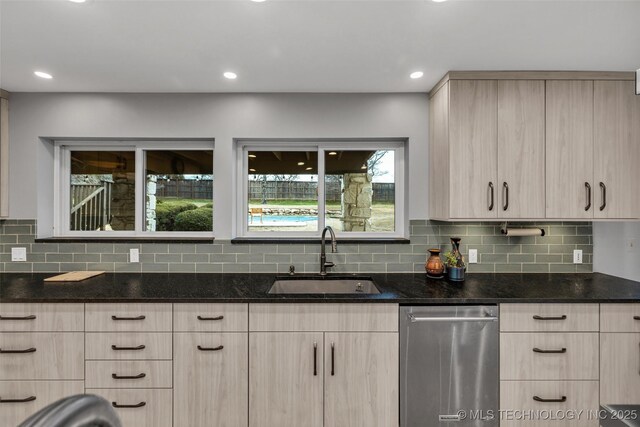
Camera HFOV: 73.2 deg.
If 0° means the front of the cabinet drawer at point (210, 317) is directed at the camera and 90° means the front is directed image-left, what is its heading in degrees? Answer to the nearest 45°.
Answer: approximately 0°

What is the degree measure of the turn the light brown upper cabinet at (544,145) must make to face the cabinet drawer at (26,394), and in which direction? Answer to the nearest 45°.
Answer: approximately 45° to its right

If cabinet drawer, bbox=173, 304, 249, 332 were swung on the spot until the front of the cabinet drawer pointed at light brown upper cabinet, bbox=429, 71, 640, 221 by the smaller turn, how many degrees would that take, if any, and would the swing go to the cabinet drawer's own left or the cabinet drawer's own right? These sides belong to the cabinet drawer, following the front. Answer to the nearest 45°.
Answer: approximately 90° to the cabinet drawer's own left

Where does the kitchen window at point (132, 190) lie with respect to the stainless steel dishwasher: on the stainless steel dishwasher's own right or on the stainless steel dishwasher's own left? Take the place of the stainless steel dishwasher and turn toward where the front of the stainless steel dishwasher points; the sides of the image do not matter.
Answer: on the stainless steel dishwasher's own right

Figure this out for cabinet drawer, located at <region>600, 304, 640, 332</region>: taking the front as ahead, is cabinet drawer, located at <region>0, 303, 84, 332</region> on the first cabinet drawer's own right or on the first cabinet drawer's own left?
on the first cabinet drawer's own right

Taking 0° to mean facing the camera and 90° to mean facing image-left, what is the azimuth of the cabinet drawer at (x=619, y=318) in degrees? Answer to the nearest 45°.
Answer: approximately 0°
